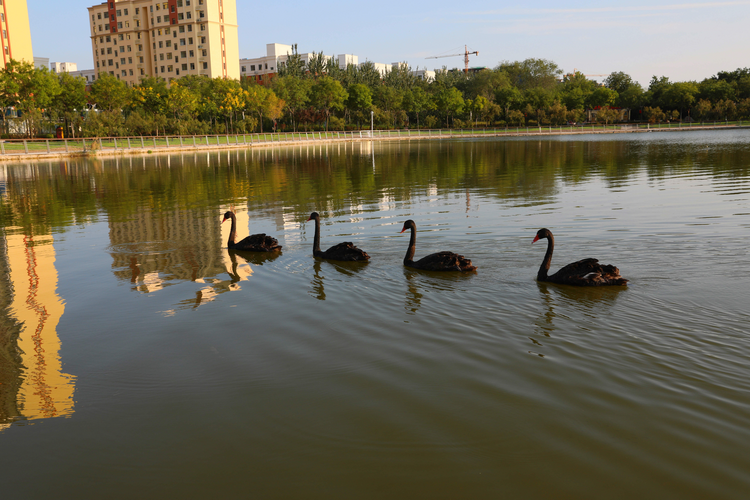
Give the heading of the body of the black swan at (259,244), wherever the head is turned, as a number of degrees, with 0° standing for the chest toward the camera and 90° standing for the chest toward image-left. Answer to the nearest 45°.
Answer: approximately 90°
